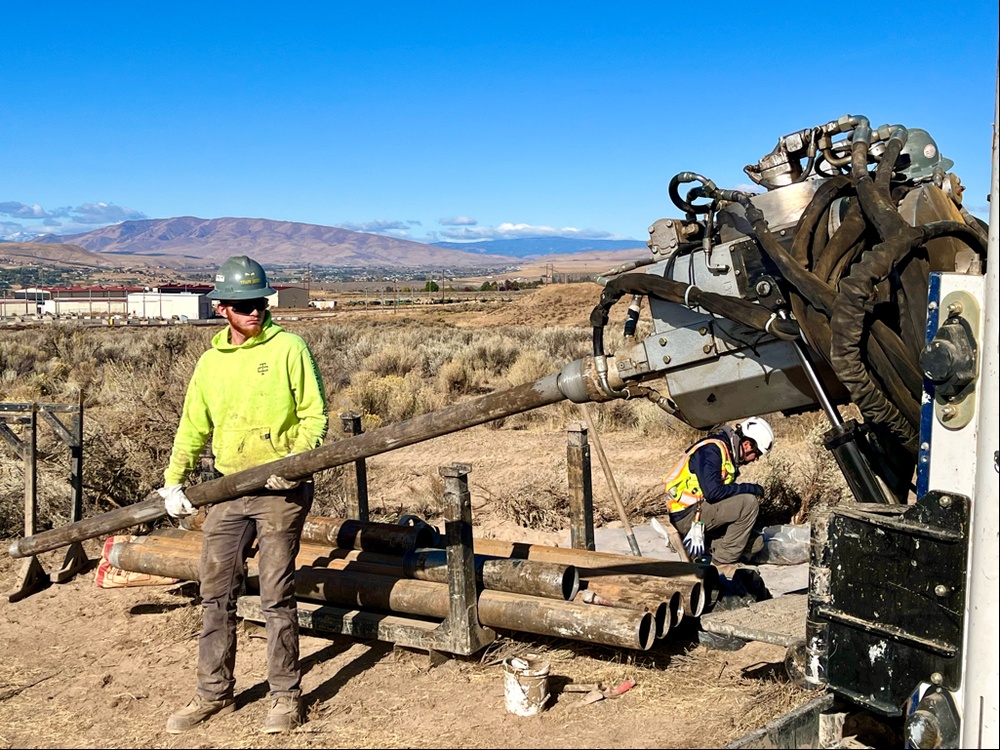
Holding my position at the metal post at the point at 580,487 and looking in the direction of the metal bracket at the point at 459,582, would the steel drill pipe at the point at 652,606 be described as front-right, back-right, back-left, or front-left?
front-left

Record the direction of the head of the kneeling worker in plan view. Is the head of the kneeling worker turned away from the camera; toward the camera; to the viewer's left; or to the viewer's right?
to the viewer's right

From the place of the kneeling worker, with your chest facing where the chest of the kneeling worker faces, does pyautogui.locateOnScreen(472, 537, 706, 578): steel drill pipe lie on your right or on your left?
on your right

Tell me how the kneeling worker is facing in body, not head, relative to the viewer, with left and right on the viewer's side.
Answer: facing to the right of the viewer

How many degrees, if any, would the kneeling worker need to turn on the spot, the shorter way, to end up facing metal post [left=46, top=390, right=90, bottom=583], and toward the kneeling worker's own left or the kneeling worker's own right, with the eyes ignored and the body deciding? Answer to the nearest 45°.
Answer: approximately 180°

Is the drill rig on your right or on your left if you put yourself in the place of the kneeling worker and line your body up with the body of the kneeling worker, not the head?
on your right

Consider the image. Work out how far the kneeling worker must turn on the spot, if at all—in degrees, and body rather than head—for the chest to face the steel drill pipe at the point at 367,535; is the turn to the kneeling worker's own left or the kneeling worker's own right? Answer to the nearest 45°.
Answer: approximately 180°

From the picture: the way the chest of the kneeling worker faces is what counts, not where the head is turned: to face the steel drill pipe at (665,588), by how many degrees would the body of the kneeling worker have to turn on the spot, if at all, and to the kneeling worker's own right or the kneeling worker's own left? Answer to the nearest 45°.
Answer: approximately 90° to the kneeling worker's own right

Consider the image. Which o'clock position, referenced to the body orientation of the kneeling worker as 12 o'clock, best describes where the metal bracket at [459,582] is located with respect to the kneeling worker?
The metal bracket is roughly at 4 o'clock from the kneeling worker.

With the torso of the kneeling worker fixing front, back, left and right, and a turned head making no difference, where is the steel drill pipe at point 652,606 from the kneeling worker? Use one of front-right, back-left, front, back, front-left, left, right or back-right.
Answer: right

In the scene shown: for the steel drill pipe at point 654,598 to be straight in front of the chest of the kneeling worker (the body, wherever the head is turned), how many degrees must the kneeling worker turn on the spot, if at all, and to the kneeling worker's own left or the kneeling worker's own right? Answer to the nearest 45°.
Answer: approximately 90° to the kneeling worker's own right

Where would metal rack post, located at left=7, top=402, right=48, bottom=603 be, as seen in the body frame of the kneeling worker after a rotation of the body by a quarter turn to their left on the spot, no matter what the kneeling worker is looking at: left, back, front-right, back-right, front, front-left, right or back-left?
left
